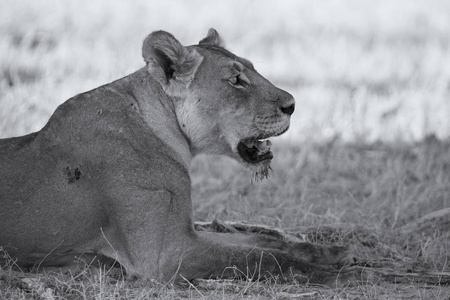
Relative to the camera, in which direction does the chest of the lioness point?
to the viewer's right
